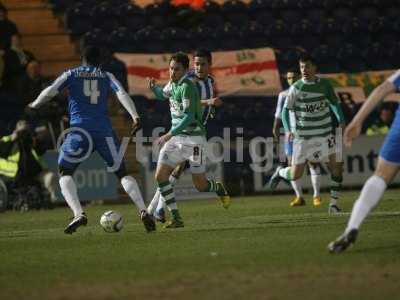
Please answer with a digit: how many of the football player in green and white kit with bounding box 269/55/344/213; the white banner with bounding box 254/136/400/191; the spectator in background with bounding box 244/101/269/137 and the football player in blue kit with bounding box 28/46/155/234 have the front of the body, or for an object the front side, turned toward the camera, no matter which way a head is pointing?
3

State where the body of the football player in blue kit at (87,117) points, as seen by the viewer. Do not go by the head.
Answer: away from the camera

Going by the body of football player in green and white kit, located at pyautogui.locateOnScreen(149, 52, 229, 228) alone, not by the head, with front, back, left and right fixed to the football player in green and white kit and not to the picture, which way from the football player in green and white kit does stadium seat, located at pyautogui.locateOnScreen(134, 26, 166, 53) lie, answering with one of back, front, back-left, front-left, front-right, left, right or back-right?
back-right

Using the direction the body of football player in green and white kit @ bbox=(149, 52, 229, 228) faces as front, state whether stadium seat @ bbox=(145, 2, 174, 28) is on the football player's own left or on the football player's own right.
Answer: on the football player's own right

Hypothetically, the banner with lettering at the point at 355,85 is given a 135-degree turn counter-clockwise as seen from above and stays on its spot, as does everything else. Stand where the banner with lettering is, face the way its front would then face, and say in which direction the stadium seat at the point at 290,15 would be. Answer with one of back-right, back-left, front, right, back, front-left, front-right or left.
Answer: left

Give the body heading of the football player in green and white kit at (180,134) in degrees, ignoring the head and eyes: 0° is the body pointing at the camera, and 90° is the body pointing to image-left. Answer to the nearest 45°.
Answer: approximately 45°
